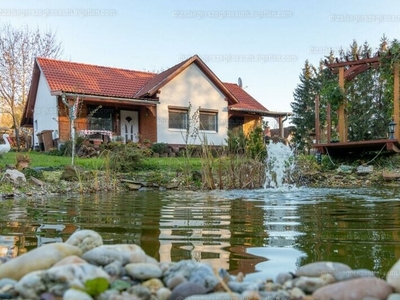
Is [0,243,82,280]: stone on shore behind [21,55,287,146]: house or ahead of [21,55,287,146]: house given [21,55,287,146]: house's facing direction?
ahead

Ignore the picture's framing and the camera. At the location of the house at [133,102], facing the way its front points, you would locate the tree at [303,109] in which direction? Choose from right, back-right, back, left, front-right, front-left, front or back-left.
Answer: back-left

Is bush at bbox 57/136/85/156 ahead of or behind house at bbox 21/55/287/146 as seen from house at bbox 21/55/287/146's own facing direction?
ahead

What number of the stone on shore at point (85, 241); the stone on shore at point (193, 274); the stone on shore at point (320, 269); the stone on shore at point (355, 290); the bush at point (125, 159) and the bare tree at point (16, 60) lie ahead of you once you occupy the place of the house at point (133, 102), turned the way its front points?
5

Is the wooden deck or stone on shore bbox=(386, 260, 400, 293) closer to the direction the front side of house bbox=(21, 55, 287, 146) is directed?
the stone on shore

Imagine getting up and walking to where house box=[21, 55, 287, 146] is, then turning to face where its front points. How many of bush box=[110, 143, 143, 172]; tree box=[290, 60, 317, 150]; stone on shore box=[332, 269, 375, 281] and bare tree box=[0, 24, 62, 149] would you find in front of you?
2

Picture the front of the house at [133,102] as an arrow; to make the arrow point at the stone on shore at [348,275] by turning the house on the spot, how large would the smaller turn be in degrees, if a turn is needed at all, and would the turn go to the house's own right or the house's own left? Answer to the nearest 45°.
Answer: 0° — it already faces it

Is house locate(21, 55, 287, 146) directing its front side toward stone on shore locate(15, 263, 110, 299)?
yes

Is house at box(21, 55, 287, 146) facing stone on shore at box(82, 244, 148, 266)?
yes

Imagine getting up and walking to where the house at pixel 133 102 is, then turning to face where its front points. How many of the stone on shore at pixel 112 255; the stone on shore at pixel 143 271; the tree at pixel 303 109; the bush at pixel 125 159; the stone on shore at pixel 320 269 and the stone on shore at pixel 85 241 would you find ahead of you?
5

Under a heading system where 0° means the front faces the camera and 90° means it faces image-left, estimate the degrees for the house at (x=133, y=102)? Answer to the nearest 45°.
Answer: approximately 0°
